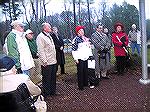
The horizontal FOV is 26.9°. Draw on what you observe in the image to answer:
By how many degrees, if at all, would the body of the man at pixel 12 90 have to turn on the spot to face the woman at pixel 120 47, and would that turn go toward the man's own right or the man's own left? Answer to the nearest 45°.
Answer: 0° — they already face them

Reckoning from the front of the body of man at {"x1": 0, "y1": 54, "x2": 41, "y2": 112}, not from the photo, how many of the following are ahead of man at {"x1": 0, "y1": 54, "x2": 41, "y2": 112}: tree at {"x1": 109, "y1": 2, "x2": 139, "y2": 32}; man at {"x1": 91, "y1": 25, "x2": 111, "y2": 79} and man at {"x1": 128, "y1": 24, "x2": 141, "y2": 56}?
3

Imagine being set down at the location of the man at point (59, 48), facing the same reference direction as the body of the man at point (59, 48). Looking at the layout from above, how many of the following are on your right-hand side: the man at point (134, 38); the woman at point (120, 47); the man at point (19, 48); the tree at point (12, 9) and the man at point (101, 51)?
1

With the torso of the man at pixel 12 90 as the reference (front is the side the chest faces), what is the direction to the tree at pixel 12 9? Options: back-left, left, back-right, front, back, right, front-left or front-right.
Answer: front-left

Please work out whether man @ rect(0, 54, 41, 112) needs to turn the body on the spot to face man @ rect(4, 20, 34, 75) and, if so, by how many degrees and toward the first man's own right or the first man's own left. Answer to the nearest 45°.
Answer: approximately 45° to the first man's own left

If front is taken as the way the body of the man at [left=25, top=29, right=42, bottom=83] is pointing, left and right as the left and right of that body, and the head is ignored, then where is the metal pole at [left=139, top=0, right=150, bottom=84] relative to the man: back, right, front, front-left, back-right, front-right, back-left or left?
front-left

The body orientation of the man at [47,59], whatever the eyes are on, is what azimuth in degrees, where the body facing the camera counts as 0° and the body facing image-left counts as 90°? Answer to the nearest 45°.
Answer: approximately 315°
